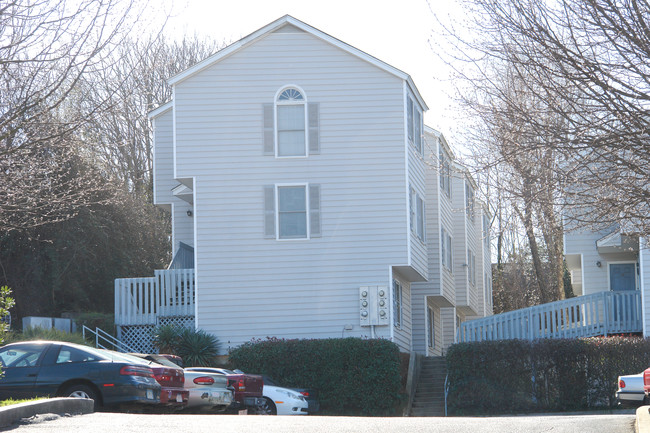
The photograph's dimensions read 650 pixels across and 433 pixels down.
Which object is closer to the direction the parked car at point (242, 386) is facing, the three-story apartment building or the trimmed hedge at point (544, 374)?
the three-story apartment building

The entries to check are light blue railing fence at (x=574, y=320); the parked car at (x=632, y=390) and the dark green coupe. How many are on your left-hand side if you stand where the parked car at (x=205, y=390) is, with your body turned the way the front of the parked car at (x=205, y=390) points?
1

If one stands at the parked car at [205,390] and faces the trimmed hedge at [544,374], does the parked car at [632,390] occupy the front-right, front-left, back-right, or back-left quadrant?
front-right

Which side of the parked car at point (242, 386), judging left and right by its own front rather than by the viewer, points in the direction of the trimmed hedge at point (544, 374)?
right

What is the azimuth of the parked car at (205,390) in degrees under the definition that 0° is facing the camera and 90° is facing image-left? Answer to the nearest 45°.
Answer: approximately 135°
